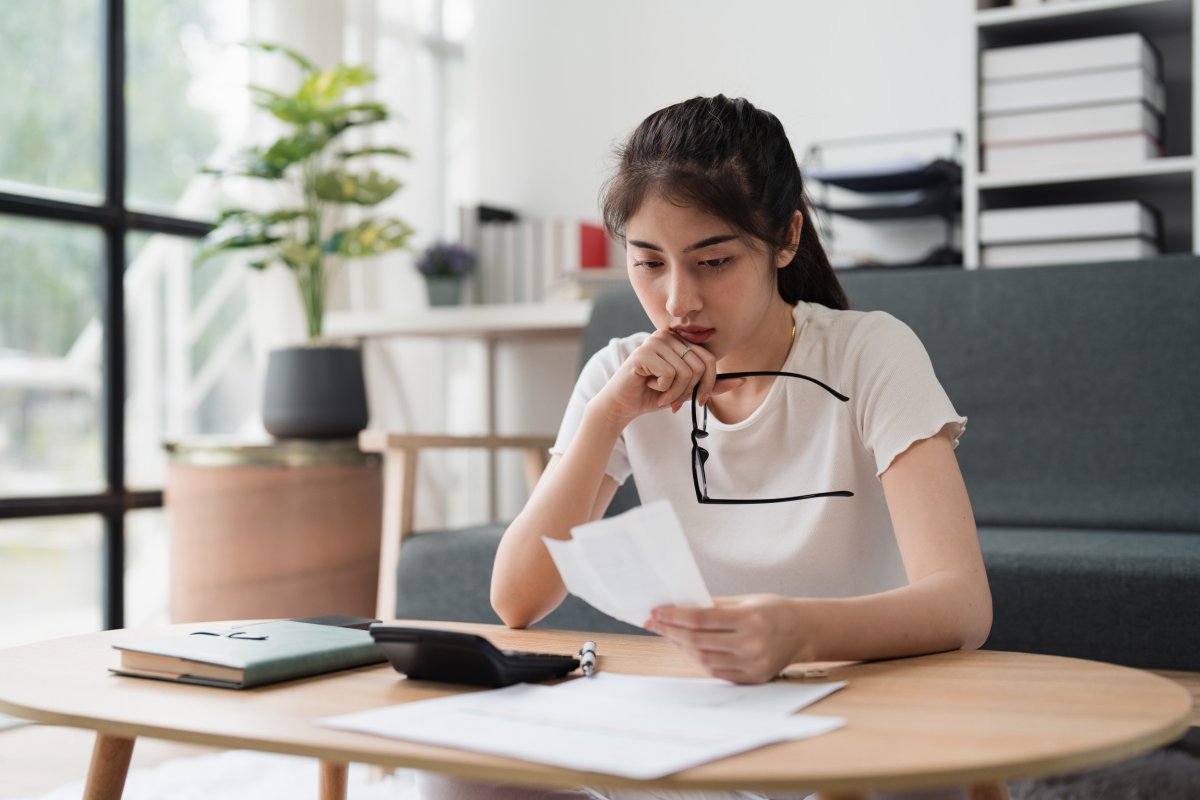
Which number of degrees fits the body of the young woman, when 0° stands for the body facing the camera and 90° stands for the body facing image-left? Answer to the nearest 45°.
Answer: approximately 45°

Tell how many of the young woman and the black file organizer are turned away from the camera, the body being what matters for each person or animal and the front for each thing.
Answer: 0

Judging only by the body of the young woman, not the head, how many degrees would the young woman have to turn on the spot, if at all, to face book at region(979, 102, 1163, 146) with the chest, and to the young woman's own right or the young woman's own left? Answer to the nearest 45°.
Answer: approximately 180°

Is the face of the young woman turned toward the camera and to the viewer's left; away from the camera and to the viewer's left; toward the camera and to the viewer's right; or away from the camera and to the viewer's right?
toward the camera and to the viewer's left

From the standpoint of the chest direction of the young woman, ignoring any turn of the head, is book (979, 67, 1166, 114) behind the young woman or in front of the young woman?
behind

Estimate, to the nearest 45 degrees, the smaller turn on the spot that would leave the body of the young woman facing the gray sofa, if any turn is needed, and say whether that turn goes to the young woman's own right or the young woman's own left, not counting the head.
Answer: approximately 180°

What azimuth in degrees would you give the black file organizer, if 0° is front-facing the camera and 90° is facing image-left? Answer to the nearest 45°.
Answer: approximately 45°

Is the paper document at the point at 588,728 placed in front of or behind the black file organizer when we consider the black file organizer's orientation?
in front
